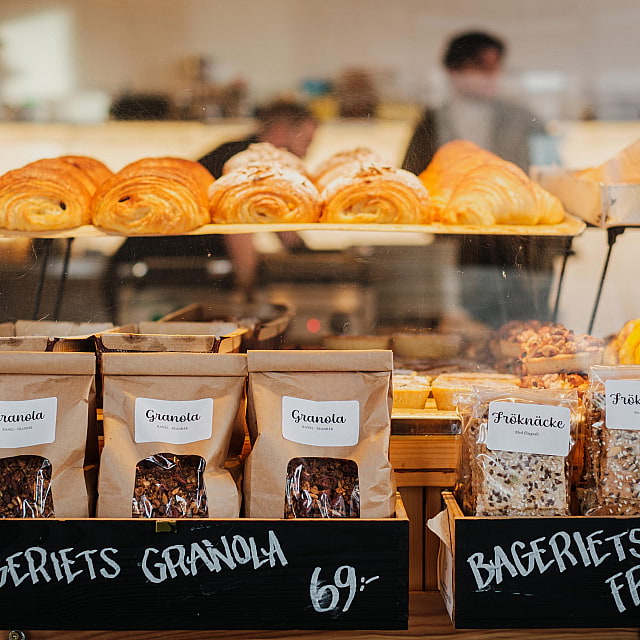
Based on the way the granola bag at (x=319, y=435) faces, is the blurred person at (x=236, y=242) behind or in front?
behind

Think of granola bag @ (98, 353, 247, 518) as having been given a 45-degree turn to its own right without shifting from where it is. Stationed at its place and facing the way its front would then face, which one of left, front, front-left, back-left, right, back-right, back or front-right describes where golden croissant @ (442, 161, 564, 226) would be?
back

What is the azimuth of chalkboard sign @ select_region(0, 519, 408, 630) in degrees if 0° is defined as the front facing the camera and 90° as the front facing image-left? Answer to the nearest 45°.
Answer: approximately 0°

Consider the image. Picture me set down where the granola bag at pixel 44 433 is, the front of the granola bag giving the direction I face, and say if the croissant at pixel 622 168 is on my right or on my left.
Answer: on my left

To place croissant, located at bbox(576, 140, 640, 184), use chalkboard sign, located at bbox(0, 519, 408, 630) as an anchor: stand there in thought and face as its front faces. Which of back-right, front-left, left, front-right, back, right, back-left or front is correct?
back-left
